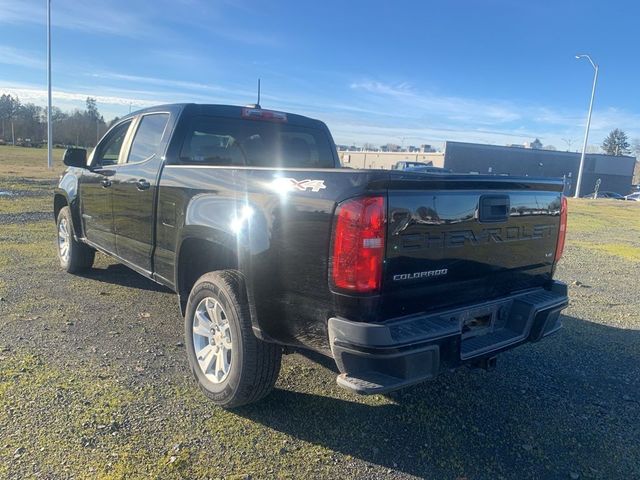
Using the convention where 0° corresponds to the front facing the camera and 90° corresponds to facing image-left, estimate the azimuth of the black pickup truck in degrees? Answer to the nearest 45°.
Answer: approximately 135°
